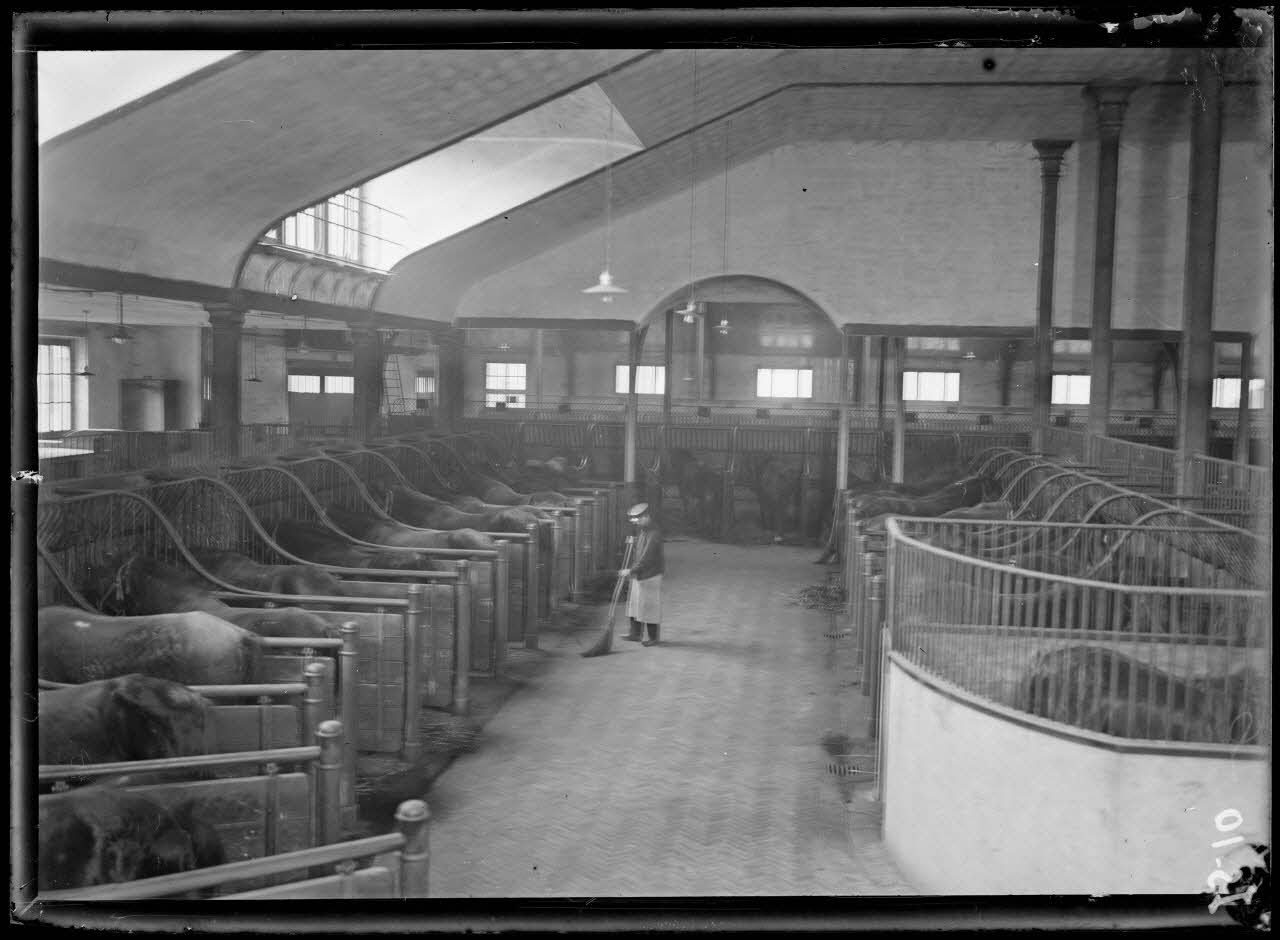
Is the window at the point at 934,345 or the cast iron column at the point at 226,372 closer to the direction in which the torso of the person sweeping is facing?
the cast iron column

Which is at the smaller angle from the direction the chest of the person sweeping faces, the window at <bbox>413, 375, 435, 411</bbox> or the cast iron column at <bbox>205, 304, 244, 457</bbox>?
the cast iron column

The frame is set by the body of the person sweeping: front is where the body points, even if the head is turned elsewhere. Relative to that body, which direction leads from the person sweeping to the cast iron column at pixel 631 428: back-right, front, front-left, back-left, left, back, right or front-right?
back-right

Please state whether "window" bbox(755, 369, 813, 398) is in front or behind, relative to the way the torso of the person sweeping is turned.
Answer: behind

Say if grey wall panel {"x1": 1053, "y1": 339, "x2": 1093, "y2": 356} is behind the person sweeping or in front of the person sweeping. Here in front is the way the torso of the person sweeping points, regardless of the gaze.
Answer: behind

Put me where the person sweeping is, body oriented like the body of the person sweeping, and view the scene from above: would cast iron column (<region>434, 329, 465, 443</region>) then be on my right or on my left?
on my right

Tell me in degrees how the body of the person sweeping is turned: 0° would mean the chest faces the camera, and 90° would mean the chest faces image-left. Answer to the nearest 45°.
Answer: approximately 45°

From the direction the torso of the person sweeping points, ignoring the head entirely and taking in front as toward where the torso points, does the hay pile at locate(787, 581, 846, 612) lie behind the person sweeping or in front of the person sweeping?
behind

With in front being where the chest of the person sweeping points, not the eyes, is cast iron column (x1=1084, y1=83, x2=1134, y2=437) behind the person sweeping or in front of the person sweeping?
behind

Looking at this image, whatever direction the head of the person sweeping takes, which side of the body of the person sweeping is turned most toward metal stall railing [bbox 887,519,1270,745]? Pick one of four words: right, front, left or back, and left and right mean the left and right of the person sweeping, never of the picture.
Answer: left

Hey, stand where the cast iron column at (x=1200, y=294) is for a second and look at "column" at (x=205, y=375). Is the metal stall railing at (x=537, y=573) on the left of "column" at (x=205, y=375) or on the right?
left

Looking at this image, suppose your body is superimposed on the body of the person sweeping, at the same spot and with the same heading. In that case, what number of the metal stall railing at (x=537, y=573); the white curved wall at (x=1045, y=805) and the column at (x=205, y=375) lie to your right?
2

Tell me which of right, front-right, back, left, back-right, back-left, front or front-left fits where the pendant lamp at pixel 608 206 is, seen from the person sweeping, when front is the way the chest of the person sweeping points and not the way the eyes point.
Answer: back-right

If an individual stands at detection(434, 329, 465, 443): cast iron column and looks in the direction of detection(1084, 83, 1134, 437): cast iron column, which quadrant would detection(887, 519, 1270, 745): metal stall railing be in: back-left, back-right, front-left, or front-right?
front-right

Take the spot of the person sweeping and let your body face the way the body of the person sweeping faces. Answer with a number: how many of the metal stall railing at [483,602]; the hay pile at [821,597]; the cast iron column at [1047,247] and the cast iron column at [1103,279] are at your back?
3

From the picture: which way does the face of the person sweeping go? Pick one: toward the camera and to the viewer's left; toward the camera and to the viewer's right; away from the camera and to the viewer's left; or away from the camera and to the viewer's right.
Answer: toward the camera and to the viewer's left

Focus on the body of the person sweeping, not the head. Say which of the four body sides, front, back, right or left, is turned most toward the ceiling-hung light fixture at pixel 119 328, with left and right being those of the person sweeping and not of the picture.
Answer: right

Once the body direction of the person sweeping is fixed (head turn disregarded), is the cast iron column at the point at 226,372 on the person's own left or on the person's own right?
on the person's own right

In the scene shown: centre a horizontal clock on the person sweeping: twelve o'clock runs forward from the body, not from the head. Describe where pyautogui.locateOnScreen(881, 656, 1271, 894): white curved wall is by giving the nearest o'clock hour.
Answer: The white curved wall is roughly at 10 o'clock from the person sweeping.

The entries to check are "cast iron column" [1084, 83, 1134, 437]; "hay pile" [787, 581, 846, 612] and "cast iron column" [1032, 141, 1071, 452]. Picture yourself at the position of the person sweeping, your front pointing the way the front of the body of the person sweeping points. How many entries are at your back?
3
